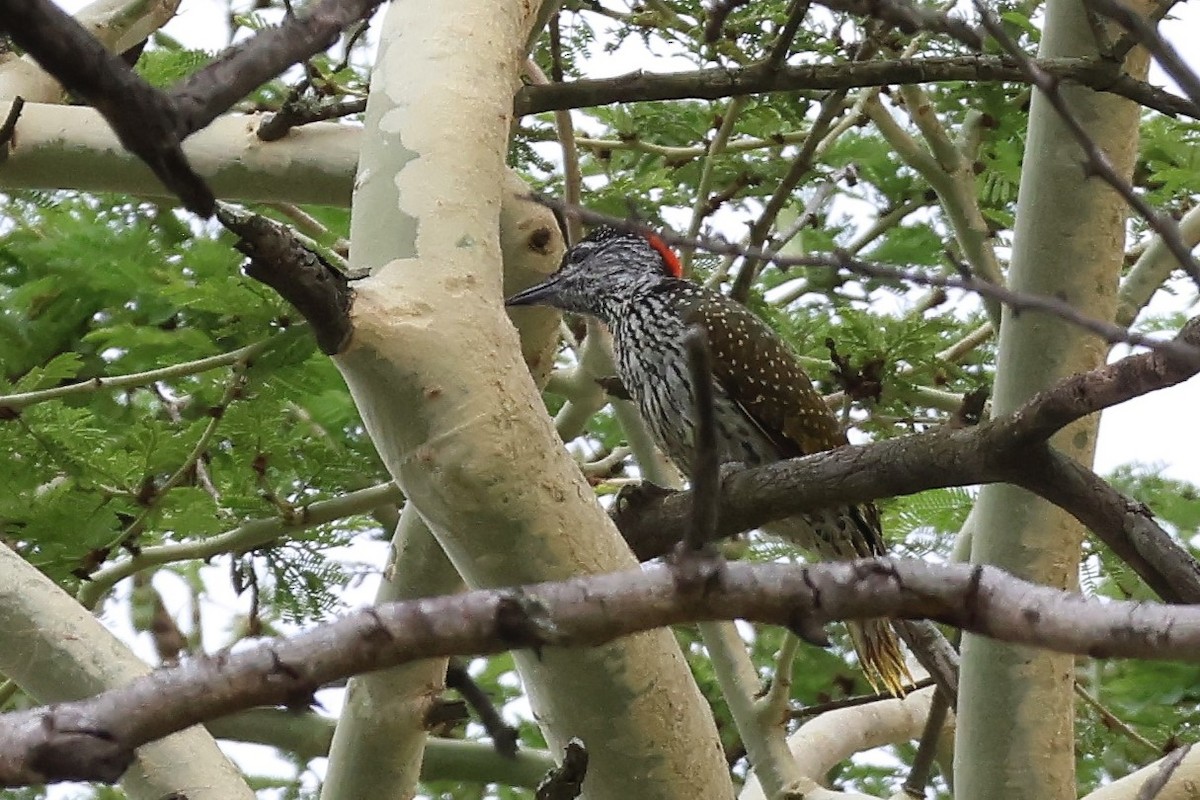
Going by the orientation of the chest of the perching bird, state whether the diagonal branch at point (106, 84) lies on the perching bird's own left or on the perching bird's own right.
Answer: on the perching bird's own left

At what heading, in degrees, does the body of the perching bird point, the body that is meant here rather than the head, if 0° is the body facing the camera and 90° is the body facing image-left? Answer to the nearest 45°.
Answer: approximately 90°

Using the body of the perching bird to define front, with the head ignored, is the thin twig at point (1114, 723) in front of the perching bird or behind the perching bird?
behind
